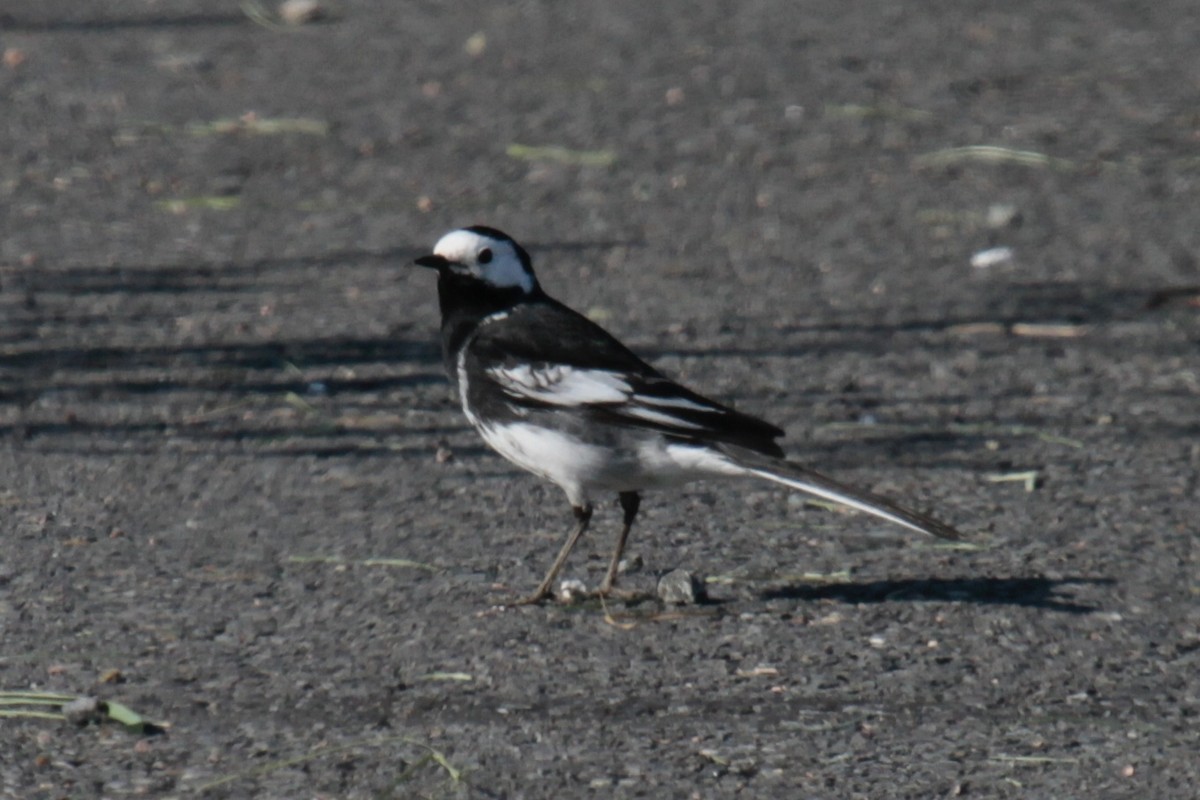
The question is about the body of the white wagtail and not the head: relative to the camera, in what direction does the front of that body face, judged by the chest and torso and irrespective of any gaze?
to the viewer's left

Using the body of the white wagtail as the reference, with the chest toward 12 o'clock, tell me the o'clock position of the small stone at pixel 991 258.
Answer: The small stone is roughly at 4 o'clock from the white wagtail.

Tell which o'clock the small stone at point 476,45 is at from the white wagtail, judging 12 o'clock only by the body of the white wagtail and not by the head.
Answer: The small stone is roughly at 3 o'clock from the white wagtail.

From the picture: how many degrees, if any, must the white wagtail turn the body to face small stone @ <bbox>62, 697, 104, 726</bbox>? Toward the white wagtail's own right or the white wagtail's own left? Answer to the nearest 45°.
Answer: approximately 45° to the white wagtail's own left

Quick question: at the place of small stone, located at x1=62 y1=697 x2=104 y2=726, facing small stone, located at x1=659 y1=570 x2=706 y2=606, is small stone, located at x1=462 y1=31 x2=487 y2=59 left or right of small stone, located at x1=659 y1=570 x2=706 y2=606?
left
